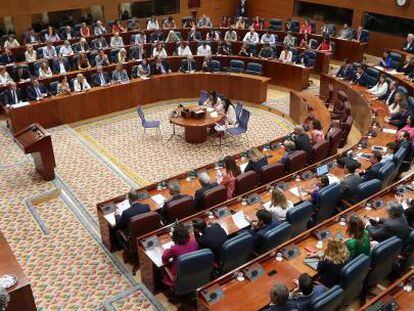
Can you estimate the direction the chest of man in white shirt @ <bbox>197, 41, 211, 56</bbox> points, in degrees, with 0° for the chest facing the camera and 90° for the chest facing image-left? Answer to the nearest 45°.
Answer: approximately 0°

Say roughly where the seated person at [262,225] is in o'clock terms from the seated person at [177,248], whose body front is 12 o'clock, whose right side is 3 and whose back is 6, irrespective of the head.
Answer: the seated person at [262,225] is roughly at 4 o'clock from the seated person at [177,248].

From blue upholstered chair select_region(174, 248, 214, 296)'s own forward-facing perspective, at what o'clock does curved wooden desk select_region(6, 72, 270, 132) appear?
The curved wooden desk is roughly at 1 o'clock from the blue upholstered chair.

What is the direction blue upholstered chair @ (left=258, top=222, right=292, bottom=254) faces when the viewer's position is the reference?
facing away from the viewer and to the left of the viewer

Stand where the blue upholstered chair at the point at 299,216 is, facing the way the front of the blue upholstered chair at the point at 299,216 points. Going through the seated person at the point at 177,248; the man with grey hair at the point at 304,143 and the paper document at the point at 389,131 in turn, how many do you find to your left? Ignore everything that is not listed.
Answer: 1

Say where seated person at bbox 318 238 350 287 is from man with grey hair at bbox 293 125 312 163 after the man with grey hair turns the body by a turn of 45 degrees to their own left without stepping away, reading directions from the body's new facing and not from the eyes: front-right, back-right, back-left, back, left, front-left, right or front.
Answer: left

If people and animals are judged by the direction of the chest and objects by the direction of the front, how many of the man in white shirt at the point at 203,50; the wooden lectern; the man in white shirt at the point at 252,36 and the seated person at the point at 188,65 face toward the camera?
3

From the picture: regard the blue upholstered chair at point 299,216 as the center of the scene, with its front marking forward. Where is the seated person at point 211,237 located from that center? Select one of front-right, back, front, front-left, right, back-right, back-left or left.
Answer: left

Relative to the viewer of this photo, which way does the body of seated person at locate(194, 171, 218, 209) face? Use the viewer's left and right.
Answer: facing away from the viewer and to the left of the viewer

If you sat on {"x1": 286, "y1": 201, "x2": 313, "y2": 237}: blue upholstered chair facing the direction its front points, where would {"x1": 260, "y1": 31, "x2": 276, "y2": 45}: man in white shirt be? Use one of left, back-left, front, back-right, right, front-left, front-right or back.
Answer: front-right

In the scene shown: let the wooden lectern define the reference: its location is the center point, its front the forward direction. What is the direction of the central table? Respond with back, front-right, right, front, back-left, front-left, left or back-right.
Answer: front-right

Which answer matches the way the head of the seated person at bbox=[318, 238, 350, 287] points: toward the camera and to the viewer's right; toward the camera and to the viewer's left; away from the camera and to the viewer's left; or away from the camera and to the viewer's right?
away from the camera and to the viewer's left

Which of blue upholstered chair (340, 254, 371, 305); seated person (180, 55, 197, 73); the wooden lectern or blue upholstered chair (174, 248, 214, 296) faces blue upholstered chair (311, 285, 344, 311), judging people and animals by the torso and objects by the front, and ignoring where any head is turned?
the seated person

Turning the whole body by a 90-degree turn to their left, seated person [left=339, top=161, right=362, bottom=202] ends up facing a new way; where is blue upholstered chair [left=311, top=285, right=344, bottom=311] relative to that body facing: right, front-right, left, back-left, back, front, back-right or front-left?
front-left

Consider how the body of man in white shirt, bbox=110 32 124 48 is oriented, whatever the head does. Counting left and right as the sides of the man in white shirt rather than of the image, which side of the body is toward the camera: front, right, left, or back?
front

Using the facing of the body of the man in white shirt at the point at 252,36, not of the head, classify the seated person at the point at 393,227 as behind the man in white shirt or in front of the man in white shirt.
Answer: in front

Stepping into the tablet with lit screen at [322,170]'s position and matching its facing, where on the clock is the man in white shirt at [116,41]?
The man in white shirt is roughly at 6 o'clock from the tablet with lit screen.

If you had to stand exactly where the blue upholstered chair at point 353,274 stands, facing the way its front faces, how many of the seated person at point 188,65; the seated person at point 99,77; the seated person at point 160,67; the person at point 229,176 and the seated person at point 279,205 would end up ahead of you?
5

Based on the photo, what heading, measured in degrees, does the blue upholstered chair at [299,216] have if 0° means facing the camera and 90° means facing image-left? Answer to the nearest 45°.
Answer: approximately 135°

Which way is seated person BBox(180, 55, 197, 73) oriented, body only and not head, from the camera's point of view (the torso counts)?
toward the camera

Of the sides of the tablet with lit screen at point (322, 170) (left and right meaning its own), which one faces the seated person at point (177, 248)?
right

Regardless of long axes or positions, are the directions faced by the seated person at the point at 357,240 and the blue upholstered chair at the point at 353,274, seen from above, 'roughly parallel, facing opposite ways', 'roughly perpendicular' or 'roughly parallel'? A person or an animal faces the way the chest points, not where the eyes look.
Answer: roughly parallel

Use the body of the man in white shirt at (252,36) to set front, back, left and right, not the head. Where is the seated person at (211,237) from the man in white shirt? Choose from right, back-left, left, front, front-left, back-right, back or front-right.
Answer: front
